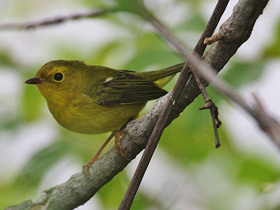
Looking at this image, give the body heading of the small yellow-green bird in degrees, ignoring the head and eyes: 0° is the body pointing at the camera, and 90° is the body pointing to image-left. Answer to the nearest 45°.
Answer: approximately 90°

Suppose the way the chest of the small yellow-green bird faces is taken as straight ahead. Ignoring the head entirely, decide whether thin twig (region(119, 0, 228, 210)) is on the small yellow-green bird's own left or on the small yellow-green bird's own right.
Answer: on the small yellow-green bird's own left
